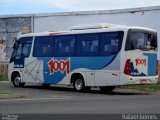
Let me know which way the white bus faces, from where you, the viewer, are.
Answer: facing away from the viewer and to the left of the viewer
